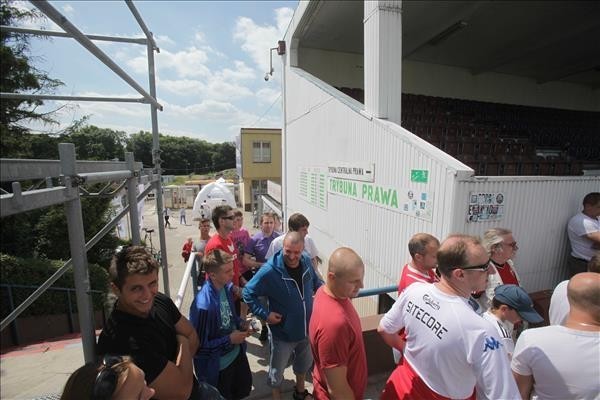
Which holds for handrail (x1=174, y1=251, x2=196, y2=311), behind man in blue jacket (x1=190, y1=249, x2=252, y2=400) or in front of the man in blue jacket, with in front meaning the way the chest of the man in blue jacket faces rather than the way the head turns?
behind

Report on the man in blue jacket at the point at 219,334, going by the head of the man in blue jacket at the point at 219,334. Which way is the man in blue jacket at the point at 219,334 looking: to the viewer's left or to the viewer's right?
to the viewer's right

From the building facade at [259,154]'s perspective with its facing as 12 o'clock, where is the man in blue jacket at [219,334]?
The man in blue jacket is roughly at 12 o'clock from the building facade.

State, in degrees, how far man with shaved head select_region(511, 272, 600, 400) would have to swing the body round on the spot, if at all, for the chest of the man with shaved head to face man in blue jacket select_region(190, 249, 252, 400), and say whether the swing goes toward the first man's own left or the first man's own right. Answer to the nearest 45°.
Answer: approximately 90° to the first man's own left

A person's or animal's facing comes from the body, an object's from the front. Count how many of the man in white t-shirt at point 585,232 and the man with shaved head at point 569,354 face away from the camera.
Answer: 1

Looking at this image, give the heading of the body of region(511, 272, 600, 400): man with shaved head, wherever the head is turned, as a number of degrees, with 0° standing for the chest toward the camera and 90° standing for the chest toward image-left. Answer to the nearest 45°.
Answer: approximately 180°
